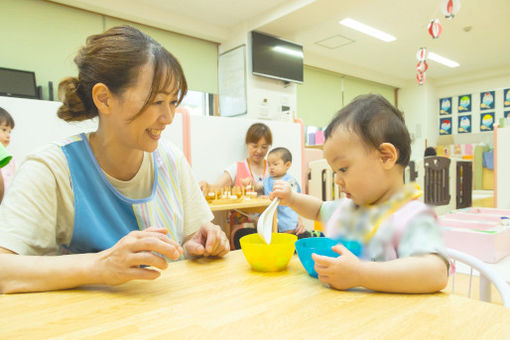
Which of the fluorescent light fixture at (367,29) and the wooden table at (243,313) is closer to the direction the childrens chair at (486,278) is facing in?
the wooden table

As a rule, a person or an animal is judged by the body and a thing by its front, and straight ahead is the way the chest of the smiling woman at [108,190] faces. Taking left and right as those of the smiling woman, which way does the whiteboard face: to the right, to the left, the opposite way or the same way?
to the right

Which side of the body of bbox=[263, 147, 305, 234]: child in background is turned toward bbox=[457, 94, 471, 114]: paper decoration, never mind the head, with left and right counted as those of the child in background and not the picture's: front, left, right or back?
back

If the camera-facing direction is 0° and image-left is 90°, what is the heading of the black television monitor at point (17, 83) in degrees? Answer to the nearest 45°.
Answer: approximately 315°

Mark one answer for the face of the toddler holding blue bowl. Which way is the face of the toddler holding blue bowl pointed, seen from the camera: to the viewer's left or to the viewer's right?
to the viewer's left

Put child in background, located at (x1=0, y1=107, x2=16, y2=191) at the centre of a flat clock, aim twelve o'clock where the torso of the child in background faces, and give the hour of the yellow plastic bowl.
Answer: The yellow plastic bowl is roughly at 1 o'clock from the child in background.

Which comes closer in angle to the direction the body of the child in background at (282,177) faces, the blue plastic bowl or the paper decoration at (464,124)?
the blue plastic bowl

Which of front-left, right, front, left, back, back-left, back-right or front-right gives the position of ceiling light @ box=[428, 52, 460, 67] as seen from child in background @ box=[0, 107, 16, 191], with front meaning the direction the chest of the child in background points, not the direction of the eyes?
front-left

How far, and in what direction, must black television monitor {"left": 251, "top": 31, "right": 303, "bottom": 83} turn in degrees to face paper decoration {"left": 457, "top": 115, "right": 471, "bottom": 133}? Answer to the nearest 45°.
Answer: approximately 90° to its left

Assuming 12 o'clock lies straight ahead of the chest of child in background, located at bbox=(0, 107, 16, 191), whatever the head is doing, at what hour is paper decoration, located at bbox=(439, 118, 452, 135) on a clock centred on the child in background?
The paper decoration is roughly at 10 o'clock from the child in background.

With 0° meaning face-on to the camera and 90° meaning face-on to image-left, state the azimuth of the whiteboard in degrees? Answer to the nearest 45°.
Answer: approximately 45°
